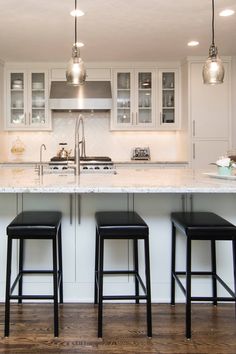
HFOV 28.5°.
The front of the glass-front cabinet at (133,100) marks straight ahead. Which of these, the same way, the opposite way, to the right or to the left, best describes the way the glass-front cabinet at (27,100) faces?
the same way

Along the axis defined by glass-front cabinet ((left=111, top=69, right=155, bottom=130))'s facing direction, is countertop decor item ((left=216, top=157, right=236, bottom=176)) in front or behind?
in front

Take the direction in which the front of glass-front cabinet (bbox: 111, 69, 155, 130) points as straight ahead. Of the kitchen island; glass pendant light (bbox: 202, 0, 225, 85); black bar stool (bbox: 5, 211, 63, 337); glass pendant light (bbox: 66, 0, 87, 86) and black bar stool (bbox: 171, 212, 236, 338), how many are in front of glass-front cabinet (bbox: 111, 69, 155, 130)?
5

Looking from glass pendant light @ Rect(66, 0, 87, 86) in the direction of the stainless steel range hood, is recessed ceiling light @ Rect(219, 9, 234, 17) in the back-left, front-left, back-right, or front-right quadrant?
front-right

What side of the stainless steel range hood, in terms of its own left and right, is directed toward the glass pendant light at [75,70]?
front

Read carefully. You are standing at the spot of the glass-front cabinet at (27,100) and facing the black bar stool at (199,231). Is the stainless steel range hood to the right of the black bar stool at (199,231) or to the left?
left

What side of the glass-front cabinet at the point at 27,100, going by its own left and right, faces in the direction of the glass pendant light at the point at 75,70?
front

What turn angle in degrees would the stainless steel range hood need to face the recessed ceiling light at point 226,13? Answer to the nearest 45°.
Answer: approximately 45° to its left

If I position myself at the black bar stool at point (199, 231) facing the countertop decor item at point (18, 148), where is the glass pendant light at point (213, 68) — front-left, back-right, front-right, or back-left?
front-right

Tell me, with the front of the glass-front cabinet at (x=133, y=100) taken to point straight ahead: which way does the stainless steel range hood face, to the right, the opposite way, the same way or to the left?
the same way

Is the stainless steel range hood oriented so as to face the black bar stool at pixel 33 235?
yes

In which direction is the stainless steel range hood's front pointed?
toward the camera

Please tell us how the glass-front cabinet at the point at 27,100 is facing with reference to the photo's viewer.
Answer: facing the viewer

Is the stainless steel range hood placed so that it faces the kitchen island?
yes
